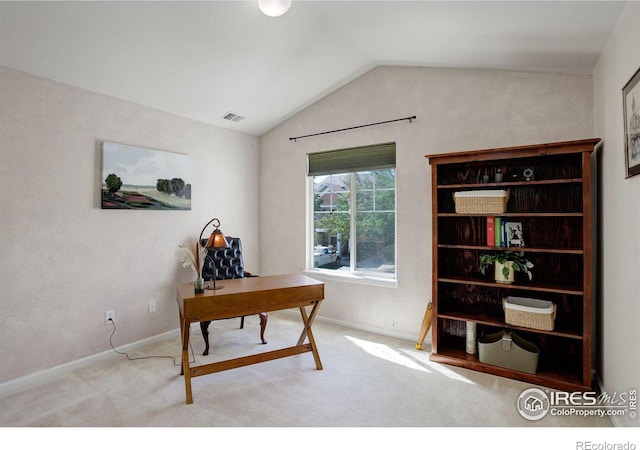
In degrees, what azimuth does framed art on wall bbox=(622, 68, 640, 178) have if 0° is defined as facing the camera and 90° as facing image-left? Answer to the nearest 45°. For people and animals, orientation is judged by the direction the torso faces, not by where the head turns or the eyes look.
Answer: approximately 90°

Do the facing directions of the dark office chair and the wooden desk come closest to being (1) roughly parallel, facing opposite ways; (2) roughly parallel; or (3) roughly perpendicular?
roughly parallel, facing opposite ways

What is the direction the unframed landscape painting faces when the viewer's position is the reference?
facing the viewer and to the right of the viewer

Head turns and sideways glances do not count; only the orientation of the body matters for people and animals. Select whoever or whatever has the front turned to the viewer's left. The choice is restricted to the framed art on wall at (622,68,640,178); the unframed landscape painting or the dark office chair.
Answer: the framed art on wall

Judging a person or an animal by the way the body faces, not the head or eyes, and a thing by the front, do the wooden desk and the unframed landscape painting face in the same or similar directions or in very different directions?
very different directions

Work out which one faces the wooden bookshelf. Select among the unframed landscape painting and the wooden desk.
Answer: the unframed landscape painting

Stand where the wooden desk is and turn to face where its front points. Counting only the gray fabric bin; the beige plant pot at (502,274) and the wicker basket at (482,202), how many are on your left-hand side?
0

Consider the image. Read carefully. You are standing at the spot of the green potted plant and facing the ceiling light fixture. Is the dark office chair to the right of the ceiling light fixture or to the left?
right

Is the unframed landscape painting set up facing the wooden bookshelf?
yes

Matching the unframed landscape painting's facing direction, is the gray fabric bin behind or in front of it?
in front

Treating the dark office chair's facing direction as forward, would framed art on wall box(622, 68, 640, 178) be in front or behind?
in front
